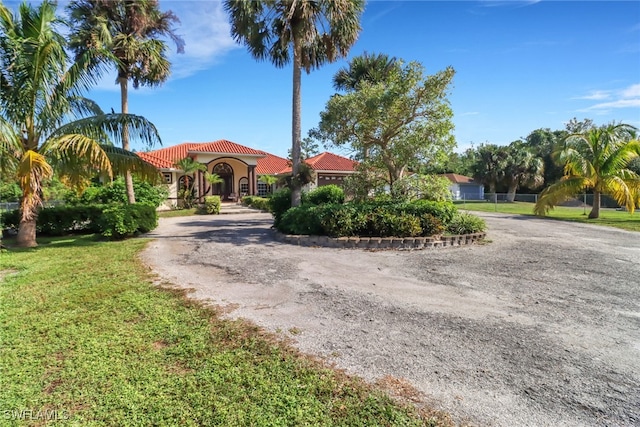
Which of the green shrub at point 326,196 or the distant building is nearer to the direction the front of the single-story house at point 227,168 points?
the green shrub

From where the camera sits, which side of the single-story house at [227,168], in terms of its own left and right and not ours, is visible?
front

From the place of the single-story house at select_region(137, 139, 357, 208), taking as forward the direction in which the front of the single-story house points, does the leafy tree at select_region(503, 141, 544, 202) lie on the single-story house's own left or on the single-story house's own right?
on the single-story house's own left

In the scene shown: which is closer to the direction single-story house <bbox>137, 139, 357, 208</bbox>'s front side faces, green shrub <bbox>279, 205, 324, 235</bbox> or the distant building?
the green shrub

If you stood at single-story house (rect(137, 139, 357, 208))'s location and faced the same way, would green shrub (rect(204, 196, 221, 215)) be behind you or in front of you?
in front

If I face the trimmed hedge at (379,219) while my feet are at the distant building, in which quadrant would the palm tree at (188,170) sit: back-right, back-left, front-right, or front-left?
front-right

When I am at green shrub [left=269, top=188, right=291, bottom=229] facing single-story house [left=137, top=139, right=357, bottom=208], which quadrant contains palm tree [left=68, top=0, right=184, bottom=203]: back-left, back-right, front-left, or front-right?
front-left

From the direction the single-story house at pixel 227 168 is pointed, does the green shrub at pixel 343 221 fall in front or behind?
in front

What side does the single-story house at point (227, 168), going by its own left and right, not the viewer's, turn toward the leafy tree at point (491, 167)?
left

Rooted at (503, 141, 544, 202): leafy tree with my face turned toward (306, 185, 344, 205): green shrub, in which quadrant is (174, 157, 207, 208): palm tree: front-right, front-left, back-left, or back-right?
front-right

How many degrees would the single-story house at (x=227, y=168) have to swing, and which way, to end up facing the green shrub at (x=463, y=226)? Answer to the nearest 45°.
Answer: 0° — it already faces it

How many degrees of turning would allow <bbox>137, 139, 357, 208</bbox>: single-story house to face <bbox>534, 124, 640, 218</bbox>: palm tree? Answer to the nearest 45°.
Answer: approximately 45° to its left

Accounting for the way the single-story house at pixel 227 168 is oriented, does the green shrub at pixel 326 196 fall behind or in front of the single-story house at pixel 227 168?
in front

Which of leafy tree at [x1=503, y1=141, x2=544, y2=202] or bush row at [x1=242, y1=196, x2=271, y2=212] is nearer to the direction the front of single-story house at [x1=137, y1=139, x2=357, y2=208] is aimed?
the bush row

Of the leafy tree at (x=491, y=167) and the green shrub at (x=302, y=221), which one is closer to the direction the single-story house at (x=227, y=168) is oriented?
the green shrub
